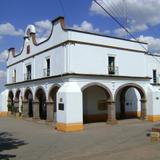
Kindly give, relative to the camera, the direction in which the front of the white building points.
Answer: facing the viewer and to the left of the viewer
